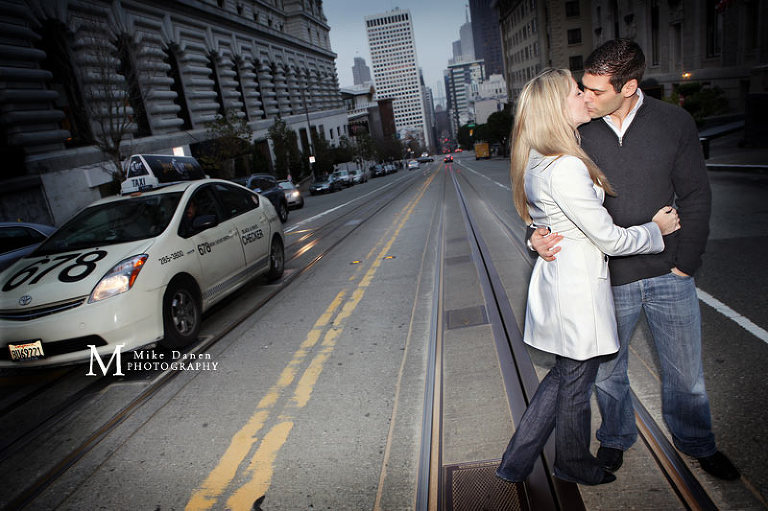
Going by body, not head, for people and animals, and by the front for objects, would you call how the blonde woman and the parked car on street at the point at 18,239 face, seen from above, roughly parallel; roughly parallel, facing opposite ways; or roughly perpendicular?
roughly perpendicular

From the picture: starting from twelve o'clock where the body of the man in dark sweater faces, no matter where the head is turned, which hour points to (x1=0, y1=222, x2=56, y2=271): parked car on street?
The parked car on street is roughly at 2 o'clock from the man in dark sweater.

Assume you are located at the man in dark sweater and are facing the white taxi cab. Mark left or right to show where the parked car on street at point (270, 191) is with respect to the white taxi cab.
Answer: right

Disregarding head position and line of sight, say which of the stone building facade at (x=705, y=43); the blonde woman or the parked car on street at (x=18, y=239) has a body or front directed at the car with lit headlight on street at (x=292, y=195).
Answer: the stone building facade

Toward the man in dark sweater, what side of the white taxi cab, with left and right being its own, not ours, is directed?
left

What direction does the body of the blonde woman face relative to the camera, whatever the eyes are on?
to the viewer's right

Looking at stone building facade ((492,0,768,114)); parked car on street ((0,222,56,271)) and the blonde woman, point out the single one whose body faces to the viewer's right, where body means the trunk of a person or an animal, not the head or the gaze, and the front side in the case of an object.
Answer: the blonde woman

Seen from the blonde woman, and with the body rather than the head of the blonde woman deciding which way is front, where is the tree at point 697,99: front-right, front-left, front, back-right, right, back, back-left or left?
left

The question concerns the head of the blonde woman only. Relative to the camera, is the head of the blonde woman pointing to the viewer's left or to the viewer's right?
to the viewer's right

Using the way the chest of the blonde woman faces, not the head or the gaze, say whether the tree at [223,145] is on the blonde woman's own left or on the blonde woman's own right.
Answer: on the blonde woman's own left

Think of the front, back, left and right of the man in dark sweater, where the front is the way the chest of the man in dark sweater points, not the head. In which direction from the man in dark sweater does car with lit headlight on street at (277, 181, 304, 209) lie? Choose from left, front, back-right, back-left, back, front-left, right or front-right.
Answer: right

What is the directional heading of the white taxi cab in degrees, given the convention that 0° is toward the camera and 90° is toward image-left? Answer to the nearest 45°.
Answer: approximately 45°

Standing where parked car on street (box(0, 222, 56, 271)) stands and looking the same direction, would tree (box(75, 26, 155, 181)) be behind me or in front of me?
behind

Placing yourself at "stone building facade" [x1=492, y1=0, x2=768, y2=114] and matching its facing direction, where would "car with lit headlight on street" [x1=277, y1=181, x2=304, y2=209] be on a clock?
The car with lit headlight on street is roughly at 12 o'clock from the stone building facade.

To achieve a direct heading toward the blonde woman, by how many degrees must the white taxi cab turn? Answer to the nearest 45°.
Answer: approximately 90° to its left

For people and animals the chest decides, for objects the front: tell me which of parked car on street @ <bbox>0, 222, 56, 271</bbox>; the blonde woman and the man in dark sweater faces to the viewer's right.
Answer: the blonde woman

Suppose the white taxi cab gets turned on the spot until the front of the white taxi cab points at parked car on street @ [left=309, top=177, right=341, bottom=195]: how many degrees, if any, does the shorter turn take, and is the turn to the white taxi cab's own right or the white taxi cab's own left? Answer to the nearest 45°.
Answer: approximately 180°
